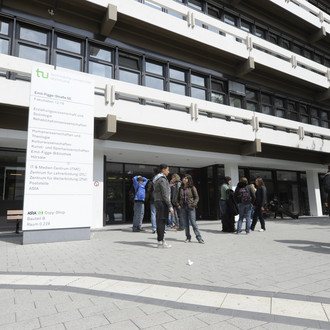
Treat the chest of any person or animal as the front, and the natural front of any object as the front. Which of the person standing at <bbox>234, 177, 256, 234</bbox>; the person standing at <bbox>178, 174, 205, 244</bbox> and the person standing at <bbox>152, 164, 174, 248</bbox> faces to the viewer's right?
the person standing at <bbox>152, 164, 174, 248</bbox>

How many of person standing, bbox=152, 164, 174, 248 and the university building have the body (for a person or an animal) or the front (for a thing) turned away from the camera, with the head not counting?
0

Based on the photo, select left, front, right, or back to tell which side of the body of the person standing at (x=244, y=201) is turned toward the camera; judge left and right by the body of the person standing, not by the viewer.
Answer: back

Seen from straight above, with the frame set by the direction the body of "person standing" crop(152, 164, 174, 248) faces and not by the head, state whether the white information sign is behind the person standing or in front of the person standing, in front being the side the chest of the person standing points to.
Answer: behind

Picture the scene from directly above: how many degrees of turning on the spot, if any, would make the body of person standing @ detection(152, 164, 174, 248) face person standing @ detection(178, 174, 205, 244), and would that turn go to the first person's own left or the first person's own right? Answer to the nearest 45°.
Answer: approximately 45° to the first person's own left

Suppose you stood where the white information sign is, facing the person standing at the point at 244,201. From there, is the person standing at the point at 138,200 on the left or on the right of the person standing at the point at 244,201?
left

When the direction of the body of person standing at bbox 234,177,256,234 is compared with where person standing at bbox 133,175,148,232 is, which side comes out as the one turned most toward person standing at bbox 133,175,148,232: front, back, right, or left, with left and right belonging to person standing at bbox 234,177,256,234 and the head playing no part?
left
